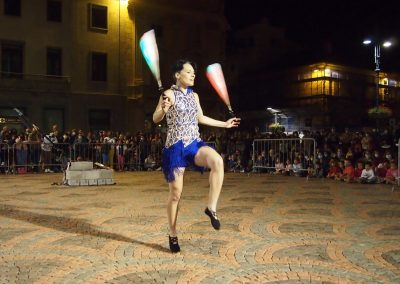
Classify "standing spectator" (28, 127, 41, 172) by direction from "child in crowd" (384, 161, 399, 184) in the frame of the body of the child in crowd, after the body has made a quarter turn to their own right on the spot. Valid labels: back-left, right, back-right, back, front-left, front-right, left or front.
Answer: front-left

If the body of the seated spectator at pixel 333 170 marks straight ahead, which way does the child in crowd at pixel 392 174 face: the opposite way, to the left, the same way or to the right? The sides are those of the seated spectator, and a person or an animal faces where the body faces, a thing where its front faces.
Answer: the same way

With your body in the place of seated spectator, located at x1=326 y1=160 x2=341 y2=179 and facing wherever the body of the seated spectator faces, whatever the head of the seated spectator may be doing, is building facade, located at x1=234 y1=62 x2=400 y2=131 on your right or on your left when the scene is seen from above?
on your right

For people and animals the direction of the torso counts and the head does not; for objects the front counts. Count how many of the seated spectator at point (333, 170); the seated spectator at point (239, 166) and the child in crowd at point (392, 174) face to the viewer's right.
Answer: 0

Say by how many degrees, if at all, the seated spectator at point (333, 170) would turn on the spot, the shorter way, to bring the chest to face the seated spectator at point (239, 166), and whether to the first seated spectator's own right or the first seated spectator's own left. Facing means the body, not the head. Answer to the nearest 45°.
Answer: approximately 90° to the first seated spectator's own right

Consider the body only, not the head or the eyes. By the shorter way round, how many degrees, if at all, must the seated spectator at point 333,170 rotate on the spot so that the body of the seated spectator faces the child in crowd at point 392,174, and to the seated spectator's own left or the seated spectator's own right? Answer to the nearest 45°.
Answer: approximately 90° to the seated spectator's own left

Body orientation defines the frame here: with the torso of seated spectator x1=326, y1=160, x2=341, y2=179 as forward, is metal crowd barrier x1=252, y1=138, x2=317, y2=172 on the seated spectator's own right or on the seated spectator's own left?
on the seated spectator's own right

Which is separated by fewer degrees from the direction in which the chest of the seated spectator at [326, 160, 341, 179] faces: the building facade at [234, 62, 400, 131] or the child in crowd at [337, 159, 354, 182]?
the child in crowd

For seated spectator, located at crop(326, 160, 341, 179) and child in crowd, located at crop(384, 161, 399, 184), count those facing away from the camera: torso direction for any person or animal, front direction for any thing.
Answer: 0

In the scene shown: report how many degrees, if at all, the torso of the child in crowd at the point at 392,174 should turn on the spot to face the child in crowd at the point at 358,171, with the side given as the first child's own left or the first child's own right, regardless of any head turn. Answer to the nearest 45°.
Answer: approximately 90° to the first child's own right

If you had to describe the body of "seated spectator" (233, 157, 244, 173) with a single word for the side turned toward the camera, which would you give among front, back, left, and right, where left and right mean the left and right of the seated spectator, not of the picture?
front

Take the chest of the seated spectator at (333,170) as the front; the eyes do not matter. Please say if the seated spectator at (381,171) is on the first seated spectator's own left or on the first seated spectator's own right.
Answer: on the first seated spectator's own left

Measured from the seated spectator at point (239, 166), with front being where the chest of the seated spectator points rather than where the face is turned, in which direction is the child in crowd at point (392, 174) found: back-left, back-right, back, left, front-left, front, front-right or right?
front-left

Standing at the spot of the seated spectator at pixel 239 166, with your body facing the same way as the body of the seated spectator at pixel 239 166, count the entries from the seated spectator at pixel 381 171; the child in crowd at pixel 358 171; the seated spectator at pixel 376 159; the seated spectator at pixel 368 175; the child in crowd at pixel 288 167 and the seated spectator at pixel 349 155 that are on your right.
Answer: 0

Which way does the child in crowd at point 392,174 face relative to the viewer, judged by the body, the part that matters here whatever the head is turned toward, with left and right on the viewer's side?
facing the viewer and to the left of the viewer

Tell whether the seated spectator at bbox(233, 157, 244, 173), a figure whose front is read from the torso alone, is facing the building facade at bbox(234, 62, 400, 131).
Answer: no

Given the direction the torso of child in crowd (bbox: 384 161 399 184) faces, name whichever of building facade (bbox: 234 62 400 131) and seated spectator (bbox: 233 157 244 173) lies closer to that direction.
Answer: the seated spectator

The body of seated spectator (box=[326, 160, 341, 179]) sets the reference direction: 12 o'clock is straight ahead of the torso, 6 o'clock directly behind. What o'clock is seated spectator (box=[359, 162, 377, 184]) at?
seated spectator (box=[359, 162, 377, 184]) is roughly at 9 o'clock from seated spectator (box=[326, 160, 341, 179]).
